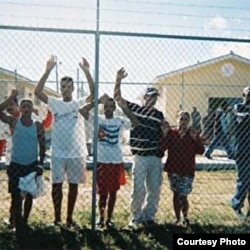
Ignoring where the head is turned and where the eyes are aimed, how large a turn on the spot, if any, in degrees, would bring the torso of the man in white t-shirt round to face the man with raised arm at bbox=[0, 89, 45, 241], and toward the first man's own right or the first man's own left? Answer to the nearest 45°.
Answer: approximately 45° to the first man's own right

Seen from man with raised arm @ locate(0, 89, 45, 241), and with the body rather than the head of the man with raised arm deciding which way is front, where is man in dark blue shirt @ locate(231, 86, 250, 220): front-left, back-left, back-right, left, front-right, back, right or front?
left

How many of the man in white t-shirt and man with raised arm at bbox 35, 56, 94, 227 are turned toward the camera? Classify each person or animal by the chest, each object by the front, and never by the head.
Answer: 2

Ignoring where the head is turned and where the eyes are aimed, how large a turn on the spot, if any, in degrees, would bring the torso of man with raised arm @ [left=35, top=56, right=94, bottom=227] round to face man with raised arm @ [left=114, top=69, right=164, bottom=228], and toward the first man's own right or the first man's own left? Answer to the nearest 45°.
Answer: approximately 90° to the first man's own left

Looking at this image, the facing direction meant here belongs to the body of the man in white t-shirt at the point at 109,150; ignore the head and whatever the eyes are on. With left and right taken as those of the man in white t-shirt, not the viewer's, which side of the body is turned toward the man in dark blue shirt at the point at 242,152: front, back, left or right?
left

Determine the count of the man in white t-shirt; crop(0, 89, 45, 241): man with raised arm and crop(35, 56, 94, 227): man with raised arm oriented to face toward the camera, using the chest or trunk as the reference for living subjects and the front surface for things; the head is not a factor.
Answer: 3

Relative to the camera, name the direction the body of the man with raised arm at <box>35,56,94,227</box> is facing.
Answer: toward the camera

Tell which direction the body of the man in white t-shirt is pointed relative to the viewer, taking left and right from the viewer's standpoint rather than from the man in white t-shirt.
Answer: facing the viewer

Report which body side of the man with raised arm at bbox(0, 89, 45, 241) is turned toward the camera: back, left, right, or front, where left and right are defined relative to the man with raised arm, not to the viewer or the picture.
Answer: front
